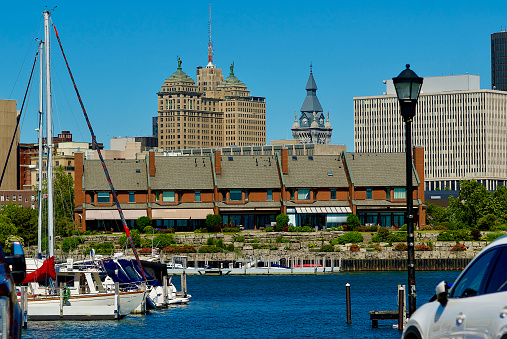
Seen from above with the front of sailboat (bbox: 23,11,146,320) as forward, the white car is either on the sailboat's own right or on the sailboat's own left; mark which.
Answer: on the sailboat's own right

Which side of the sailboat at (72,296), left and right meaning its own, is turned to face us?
right
